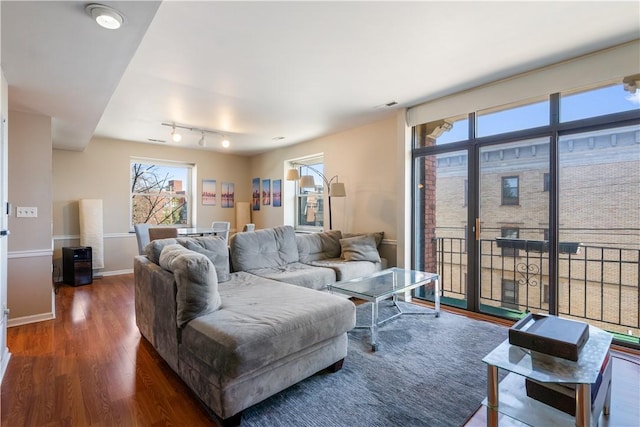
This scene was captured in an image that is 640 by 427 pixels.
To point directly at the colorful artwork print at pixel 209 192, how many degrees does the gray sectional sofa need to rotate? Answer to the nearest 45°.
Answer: approximately 135° to its left

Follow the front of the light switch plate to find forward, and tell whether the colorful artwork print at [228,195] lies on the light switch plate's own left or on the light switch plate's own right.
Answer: on the light switch plate's own left

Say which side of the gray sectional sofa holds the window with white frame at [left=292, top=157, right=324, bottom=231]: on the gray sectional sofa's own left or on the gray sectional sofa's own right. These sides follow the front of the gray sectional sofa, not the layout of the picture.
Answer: on the gray sectional sofa's own left

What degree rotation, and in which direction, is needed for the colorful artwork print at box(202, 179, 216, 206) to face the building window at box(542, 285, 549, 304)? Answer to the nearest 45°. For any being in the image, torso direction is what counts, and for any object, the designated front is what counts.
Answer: approximately 45° to its left

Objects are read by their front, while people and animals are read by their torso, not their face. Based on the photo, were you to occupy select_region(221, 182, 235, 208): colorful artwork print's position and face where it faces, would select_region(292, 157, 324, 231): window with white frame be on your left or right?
on your left
